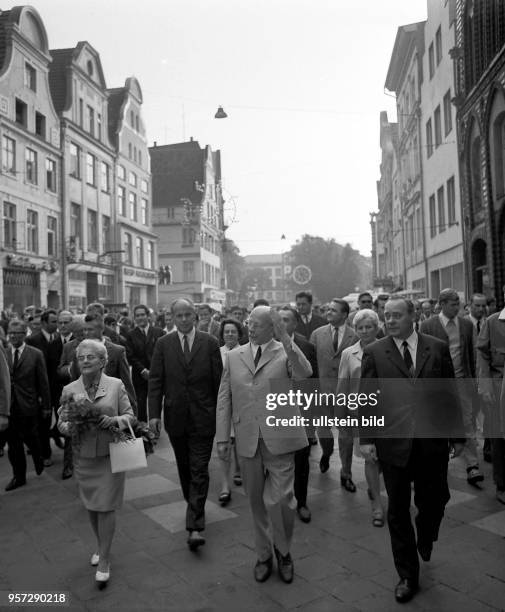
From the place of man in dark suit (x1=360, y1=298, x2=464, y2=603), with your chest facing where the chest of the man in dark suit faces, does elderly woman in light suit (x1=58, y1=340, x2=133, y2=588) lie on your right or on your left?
on your right

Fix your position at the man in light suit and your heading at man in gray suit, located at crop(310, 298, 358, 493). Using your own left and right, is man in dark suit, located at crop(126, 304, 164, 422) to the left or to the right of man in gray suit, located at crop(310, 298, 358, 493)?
left

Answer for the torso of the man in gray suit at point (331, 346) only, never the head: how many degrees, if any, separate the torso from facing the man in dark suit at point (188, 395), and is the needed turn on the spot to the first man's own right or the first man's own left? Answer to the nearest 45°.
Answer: approximately 45° to the first man's own right

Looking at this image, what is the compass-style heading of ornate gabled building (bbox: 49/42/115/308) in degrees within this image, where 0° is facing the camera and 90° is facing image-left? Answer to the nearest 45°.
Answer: approximately 315°

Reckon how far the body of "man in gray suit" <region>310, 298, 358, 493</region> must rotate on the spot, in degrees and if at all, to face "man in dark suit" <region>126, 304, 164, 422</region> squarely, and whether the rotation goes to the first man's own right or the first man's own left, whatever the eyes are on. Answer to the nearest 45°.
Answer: approximately 135° to the first man's own right

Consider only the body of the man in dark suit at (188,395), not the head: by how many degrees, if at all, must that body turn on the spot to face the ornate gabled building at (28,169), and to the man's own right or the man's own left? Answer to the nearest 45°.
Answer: approximately 180°

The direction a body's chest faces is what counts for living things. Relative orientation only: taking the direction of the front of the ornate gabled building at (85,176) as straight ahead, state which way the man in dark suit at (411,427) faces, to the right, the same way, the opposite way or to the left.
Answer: to the right

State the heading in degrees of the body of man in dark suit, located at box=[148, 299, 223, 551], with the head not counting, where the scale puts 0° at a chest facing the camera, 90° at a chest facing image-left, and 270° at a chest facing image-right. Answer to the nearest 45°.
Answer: approximately 0°

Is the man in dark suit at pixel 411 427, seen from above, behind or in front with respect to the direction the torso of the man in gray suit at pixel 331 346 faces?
in front

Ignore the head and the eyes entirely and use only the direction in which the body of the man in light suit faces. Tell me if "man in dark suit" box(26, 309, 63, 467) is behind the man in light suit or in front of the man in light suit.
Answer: behind
